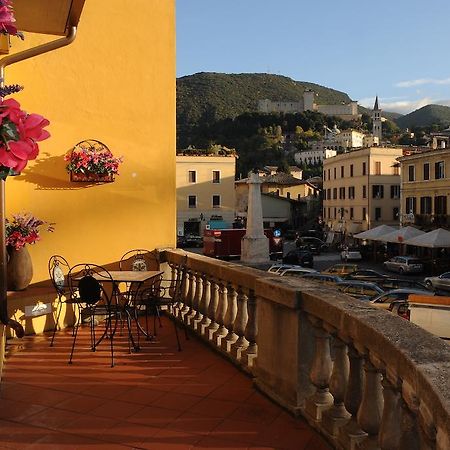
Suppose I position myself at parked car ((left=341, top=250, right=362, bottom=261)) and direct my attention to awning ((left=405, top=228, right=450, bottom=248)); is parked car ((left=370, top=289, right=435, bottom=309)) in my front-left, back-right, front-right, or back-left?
front-right

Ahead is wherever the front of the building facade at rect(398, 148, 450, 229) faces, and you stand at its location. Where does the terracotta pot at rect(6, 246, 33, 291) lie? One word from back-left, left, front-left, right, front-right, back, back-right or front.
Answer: front-left

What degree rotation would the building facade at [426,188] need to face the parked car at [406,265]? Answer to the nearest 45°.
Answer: approximately 45° to its left

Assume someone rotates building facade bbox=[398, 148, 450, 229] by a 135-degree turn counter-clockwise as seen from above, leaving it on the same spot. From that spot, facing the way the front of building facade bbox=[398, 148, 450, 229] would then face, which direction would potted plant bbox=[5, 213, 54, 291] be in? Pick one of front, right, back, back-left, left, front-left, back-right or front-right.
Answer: right

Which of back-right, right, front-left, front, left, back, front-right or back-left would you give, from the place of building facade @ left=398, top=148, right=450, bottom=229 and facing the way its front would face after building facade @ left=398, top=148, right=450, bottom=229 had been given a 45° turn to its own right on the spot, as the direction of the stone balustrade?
left

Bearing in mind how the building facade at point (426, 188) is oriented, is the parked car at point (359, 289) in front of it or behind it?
in front

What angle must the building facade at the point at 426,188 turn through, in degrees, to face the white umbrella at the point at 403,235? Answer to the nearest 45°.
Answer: approximately 45° to its left

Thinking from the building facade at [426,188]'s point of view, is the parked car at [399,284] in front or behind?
in front

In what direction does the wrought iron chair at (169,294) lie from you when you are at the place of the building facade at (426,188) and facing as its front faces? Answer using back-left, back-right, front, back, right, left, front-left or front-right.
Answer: front-left

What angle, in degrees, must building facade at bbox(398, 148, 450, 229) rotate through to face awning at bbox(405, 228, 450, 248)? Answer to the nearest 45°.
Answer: approximately 45° to its left

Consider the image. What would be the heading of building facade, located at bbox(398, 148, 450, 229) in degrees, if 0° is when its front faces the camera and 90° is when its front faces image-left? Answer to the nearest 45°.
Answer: approximately 45°

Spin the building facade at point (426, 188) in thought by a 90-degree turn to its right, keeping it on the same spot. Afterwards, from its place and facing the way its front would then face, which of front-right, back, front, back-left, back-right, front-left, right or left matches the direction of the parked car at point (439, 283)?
back-left

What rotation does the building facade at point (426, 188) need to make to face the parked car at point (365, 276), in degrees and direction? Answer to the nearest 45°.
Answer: approximately 45° to its left
